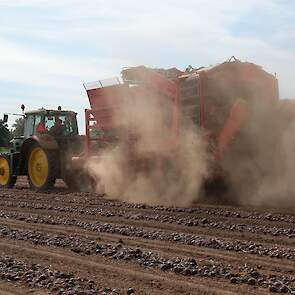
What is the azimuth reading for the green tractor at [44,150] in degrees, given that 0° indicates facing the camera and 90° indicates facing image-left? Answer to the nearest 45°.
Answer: approximately 135°
